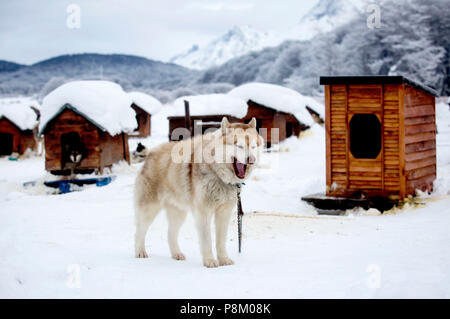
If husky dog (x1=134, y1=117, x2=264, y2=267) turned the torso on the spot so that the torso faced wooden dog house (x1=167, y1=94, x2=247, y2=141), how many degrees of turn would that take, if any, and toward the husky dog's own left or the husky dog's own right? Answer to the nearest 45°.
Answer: approximately 135° to the husky dog's own left

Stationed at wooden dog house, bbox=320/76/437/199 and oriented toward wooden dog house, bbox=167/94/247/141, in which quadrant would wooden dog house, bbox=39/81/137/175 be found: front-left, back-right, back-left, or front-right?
front-left

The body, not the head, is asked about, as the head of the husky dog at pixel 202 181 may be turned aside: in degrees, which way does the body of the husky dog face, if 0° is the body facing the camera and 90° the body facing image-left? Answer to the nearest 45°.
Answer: approximately 315°

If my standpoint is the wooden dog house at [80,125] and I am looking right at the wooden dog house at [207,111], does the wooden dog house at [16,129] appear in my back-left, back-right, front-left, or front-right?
front-left

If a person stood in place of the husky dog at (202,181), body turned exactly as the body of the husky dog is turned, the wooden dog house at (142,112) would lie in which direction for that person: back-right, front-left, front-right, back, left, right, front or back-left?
back-left

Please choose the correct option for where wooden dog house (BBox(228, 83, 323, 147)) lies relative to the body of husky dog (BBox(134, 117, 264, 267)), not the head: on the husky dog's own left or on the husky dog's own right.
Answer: on the husky dog's own left

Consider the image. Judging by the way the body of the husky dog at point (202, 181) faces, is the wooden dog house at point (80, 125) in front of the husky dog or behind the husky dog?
behind

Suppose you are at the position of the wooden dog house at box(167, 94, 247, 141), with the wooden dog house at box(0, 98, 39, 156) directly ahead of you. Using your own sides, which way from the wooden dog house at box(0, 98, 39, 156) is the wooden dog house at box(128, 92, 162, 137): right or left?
right
